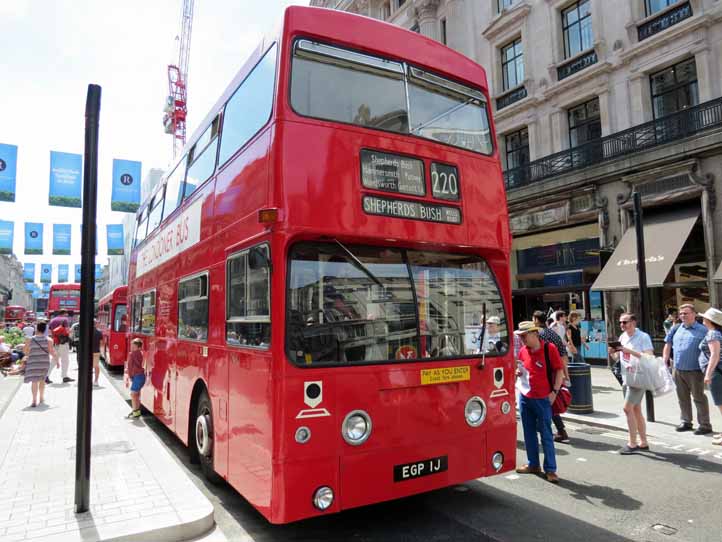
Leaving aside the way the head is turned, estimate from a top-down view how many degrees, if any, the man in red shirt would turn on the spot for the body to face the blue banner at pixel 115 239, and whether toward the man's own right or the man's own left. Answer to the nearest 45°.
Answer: approximately 90° to the man's own right

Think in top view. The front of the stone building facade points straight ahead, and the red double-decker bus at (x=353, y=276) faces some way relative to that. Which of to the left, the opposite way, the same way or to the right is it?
to the left

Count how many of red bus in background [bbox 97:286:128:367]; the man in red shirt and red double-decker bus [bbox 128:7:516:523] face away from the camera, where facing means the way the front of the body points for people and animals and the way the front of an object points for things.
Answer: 0

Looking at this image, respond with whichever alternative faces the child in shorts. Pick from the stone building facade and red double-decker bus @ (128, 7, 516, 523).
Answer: the stone building facade

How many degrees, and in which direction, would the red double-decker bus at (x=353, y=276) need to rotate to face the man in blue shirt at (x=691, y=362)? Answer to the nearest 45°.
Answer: approximately 90° to its left

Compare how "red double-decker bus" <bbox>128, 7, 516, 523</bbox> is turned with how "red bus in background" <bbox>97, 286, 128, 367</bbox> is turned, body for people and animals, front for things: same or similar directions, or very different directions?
same or similar directions

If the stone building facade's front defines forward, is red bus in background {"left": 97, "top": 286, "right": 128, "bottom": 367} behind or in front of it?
in front

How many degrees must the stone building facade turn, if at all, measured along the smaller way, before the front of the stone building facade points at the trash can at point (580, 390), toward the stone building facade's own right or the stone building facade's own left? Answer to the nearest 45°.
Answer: approximately 45° to the stone building facade's own left

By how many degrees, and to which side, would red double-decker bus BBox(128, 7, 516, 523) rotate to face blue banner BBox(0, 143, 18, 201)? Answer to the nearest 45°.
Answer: approximately 180°

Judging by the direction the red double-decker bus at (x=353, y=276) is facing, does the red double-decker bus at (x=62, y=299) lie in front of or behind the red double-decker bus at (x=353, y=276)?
behind

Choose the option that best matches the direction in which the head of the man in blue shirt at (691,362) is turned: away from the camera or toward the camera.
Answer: toward the camera

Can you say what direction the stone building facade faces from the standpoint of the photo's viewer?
facing the viewer and to the left of the viewer

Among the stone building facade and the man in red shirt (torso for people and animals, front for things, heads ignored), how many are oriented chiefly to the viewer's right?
0
